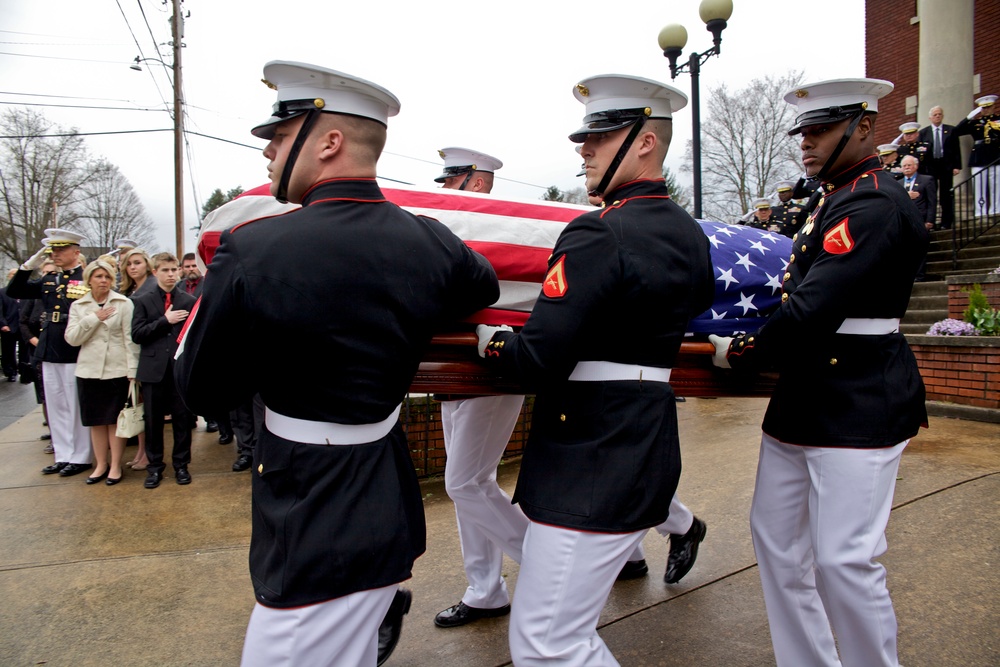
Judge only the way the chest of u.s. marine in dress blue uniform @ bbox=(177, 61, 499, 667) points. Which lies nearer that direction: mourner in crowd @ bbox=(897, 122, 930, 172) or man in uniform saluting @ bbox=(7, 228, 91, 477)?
the man in uniform saluting

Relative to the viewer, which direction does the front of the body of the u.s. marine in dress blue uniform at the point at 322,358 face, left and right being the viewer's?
facing away from the viewer and to the left of the viewer

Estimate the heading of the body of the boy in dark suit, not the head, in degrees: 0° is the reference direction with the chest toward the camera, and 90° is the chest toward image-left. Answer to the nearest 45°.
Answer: approximately 315°

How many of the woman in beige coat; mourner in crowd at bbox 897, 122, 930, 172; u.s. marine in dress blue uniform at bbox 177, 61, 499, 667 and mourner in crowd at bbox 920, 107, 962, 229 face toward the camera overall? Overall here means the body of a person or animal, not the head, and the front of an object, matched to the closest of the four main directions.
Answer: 3

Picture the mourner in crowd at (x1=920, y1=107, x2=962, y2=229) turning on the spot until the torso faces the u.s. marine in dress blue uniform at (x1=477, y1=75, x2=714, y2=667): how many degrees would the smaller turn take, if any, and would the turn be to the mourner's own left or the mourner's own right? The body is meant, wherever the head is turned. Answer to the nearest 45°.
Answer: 0° — they already face them

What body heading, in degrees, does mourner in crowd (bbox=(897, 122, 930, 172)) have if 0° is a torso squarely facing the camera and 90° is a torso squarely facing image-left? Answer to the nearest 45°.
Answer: approximately 0°

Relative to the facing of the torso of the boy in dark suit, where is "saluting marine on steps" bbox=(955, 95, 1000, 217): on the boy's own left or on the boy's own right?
on the boy's own left

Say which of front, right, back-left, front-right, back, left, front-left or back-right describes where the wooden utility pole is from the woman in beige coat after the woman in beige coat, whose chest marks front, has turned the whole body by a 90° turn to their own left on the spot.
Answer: left
